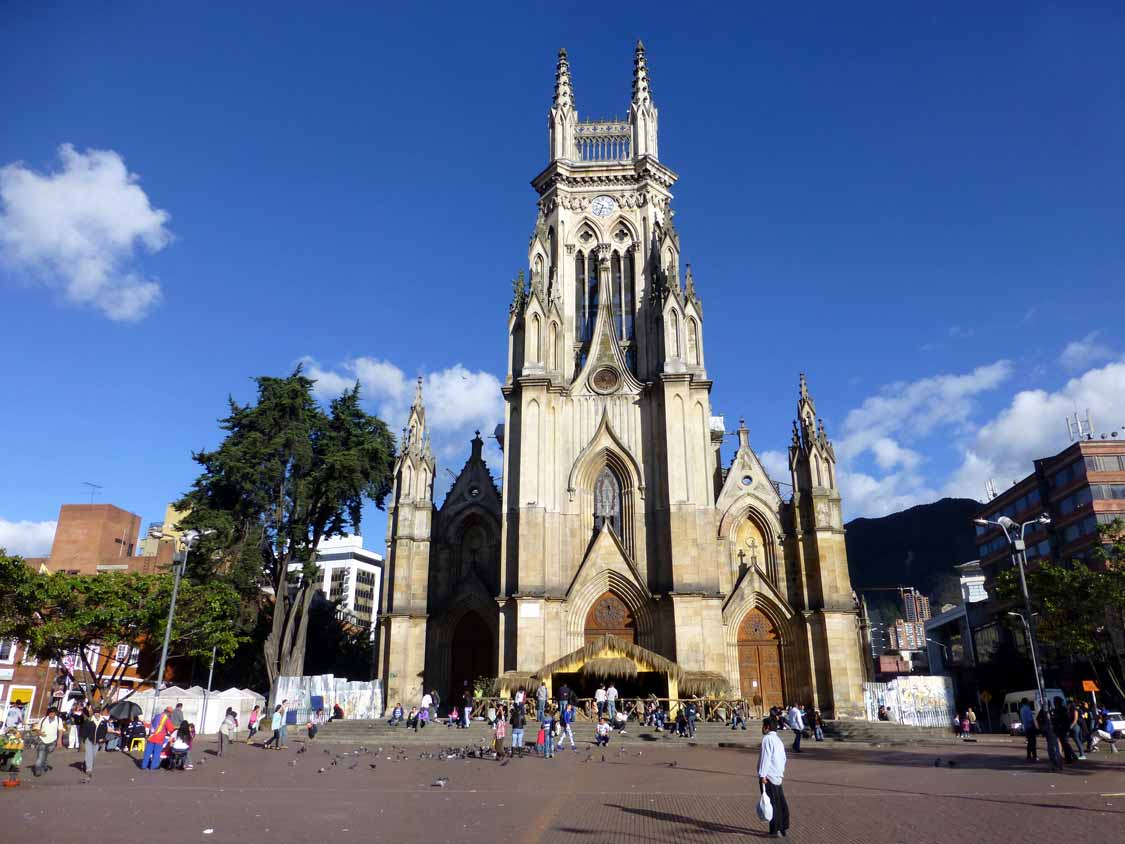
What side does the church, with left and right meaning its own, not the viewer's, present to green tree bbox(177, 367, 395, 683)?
right

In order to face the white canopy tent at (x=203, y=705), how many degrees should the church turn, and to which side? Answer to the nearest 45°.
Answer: approximately 90° to its right

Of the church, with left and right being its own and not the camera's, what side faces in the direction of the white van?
left

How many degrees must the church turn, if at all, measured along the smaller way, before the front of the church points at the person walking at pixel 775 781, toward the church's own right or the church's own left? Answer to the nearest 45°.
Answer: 0° — it already faces them
